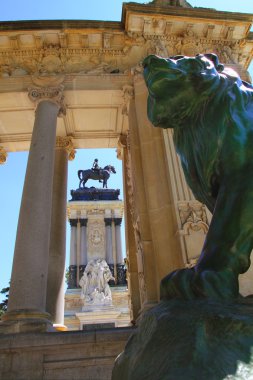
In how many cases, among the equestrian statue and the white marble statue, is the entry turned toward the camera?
1

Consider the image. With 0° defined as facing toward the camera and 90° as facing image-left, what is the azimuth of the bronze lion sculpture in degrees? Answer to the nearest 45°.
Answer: approximately 90°

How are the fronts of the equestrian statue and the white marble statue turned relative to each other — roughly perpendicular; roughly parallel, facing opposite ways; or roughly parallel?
roughly perpendicular
